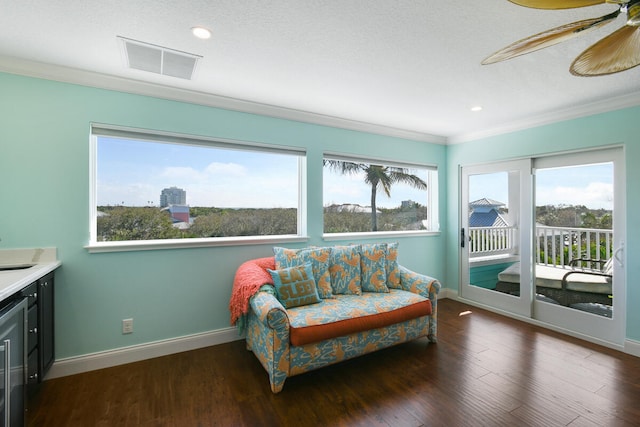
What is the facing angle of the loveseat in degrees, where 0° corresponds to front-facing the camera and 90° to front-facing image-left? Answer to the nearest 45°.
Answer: approximately 315°

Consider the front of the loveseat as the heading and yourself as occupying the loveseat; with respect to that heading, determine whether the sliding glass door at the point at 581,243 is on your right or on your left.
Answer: on your left

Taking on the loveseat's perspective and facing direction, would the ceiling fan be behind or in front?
in front

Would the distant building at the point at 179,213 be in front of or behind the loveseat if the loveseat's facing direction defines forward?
behind

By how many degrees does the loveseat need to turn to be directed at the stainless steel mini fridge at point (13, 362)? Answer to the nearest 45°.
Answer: approximately 90° to its right

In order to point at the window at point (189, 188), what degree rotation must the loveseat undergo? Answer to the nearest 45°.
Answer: approximately 135° to its right

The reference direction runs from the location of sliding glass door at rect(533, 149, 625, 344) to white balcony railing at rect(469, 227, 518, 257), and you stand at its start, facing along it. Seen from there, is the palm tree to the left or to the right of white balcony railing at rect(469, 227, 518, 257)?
left

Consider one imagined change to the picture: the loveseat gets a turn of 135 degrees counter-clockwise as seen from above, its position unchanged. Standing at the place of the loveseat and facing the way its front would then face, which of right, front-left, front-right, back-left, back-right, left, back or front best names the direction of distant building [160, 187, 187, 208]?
left

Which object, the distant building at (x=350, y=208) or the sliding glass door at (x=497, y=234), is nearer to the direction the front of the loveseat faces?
the sliding glass door

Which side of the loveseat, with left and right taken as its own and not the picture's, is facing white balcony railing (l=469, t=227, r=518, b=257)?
left

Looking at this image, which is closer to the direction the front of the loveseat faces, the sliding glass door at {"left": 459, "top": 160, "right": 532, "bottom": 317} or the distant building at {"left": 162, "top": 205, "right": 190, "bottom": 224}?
the sliding glass door
